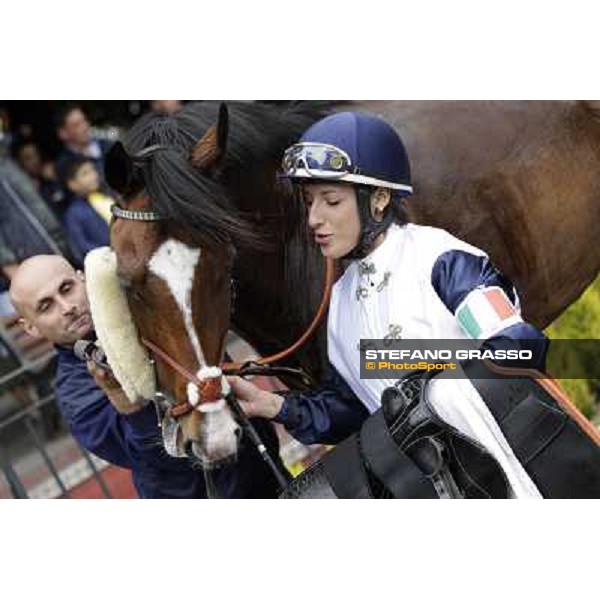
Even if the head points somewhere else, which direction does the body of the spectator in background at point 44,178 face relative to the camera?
toward the camera

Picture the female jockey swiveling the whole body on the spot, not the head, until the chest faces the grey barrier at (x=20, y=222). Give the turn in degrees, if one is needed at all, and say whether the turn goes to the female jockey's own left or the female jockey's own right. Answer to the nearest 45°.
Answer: approximately 90° to the female jockey's own right

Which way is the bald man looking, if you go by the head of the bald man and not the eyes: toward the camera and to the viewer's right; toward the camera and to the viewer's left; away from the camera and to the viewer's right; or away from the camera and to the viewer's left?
toward the camera and to the viewer's right

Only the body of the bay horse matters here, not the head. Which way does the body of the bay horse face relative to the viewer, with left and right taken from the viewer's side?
facing the viewer and to the left of the viewer

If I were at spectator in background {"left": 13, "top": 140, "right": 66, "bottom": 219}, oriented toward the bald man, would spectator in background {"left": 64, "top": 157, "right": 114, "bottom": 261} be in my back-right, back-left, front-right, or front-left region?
front-left

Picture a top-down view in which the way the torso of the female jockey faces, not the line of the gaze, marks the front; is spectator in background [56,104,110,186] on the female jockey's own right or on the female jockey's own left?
on the female jockey's own right

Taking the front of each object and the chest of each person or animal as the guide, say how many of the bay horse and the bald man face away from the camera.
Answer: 0

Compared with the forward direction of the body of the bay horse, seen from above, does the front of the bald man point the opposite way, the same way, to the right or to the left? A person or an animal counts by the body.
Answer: to the left
